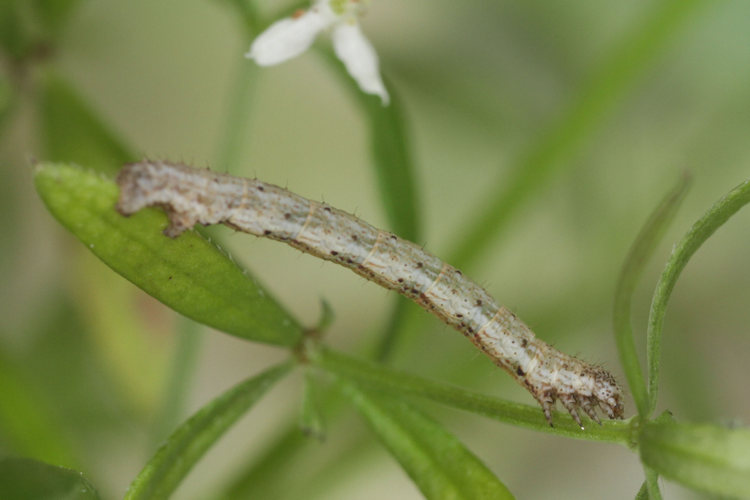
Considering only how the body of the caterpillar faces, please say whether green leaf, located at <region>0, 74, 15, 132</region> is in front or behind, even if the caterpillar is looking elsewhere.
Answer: behind

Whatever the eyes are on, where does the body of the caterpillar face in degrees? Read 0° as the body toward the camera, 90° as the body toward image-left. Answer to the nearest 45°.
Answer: approximately 270°

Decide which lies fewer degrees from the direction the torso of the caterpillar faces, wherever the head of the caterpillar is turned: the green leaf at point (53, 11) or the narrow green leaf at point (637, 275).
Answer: the narrow green leaf

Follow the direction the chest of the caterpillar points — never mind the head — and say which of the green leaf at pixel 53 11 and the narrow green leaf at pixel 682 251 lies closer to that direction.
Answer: the narrow green leaf
